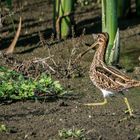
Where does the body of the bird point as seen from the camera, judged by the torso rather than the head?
to the viewer's left

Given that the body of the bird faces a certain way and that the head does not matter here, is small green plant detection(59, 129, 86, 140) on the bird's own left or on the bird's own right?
on the bird's own left
